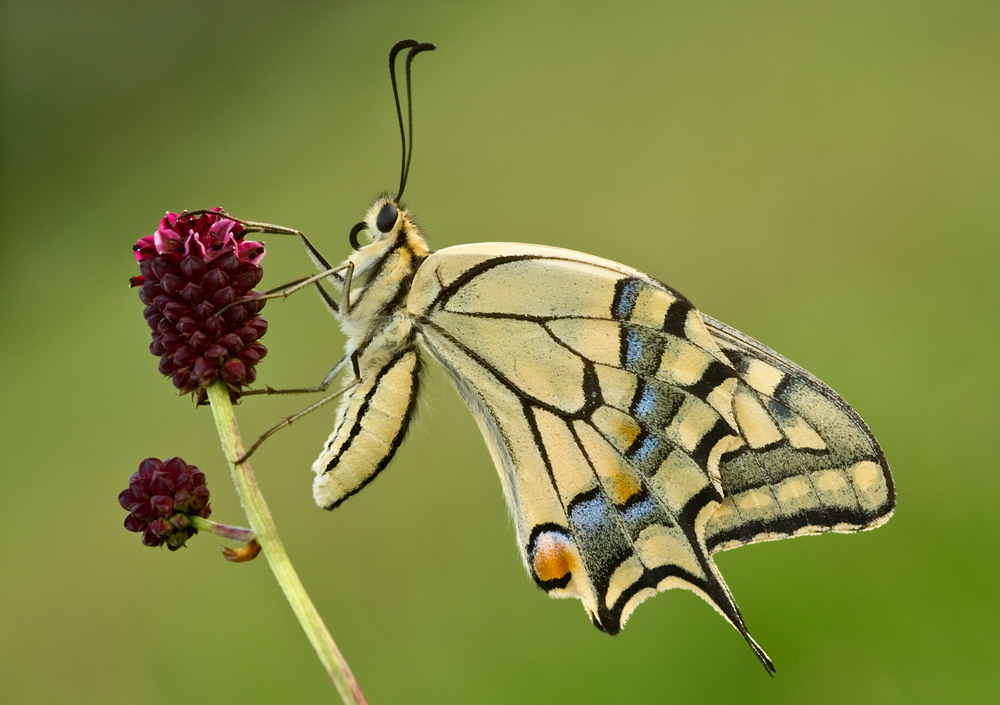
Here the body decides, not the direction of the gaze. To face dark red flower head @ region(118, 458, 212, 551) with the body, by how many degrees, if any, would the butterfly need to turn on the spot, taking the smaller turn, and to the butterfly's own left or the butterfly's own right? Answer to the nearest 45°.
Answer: approximately 45° to the butterfly's own left

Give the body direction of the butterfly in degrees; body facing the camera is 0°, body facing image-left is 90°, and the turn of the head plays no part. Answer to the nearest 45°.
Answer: approximately 90°
